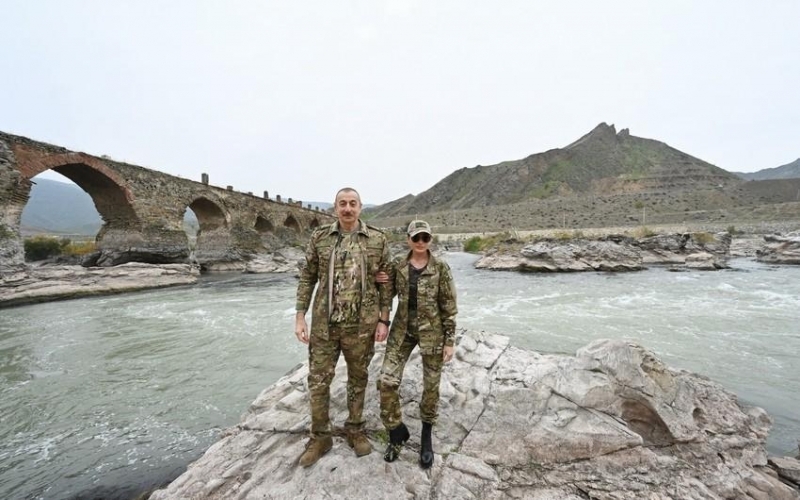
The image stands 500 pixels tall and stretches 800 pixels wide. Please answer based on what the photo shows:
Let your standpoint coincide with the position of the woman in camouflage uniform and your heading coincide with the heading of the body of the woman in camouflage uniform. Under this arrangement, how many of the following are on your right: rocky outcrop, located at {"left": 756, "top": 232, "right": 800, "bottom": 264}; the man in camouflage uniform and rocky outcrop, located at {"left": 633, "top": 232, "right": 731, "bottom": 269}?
1

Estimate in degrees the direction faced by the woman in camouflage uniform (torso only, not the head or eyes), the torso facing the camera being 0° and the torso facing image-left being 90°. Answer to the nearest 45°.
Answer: approximately 0°

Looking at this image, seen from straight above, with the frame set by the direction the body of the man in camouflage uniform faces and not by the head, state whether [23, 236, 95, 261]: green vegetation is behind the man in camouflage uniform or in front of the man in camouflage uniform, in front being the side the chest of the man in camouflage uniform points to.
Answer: behind

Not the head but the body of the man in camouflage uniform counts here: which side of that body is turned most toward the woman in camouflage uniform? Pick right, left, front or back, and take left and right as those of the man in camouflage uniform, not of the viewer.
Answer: left

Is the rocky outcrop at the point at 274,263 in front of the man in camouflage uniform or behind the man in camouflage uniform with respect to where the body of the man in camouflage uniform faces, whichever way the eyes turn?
behind

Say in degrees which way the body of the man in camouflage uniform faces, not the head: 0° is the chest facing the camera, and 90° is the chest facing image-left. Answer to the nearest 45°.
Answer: approximately 0°

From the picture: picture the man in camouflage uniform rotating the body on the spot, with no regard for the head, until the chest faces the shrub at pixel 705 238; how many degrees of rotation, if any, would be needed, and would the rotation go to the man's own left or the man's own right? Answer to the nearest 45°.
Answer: approximately 135° to the man's own left

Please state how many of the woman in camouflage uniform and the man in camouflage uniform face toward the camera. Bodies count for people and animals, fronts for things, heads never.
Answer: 2
